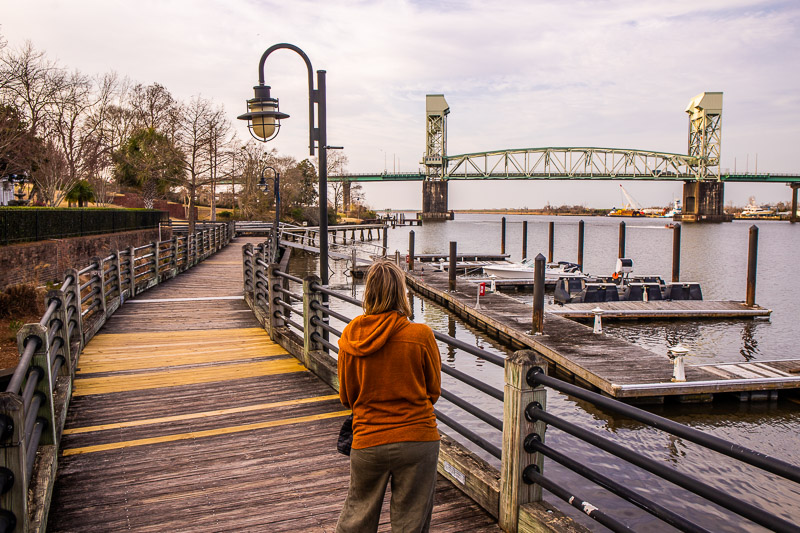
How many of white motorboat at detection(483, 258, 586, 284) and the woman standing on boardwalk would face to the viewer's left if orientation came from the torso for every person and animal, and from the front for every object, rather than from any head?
1

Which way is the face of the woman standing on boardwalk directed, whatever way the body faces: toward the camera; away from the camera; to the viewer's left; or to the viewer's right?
away from the camera

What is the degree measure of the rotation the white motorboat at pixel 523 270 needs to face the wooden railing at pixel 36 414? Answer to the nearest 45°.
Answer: approximately 90° to its left

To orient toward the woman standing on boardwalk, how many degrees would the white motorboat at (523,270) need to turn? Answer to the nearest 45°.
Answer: approximately 90° to its left

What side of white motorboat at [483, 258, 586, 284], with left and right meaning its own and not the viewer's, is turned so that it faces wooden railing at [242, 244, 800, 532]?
left

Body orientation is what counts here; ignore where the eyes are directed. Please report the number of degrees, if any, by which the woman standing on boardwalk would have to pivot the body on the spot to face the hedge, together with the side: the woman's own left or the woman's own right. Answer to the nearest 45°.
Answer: approximately 45° to the woman's own left

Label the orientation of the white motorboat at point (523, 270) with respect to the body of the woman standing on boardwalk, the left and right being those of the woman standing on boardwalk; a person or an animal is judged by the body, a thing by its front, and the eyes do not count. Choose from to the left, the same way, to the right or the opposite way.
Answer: to the left

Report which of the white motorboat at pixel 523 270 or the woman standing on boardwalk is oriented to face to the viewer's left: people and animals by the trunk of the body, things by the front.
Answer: the white motorboat

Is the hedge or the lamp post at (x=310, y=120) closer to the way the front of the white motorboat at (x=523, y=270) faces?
the hedge

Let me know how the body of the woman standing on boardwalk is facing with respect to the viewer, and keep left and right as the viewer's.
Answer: facing away from the viewer

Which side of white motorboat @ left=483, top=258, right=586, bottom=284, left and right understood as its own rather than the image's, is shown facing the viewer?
left
